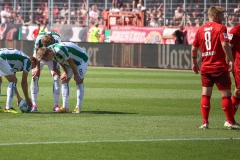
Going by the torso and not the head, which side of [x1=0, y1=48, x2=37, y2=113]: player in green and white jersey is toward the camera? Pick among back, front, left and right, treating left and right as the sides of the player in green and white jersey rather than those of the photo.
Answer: right

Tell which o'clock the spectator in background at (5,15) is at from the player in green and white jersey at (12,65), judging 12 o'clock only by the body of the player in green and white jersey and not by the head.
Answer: The spectator in background is roughly at 9 o'clock from the player in green and white jersey.

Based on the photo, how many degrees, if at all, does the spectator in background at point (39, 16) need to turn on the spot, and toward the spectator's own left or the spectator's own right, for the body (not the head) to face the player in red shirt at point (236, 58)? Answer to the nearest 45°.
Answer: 0° — they already face them

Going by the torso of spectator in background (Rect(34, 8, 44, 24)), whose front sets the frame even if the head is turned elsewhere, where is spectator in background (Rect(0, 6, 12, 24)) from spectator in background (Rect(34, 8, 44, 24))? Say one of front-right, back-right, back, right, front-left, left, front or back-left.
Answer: back-right

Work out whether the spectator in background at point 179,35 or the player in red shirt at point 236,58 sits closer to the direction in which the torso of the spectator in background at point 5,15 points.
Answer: the player in red shirt

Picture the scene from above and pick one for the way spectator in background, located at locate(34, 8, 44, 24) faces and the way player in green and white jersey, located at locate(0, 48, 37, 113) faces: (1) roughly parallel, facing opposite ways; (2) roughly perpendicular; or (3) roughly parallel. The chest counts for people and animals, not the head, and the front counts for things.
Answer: roughly perpendicular

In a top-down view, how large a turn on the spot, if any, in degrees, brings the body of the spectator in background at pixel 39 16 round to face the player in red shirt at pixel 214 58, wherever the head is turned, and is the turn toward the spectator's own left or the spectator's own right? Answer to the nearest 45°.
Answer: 0° — they already face them

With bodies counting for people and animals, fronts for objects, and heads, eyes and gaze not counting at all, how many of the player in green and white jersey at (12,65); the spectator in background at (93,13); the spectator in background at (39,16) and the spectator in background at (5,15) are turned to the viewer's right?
1

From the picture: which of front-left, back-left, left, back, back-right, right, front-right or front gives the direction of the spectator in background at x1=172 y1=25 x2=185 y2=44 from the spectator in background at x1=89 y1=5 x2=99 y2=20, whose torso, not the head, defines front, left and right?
front-left

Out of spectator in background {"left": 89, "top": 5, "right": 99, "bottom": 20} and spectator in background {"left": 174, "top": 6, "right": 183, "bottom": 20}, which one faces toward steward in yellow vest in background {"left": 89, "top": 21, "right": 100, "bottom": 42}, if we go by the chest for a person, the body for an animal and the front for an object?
spectator in background {"left": 89, "top": 5, "right": 99, "bottom": 20}

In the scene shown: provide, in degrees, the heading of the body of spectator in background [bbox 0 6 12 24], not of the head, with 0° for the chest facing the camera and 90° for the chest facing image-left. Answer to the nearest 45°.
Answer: approximately 0°

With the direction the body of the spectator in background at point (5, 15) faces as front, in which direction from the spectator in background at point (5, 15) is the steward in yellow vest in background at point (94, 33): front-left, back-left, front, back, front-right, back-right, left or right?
front-left
